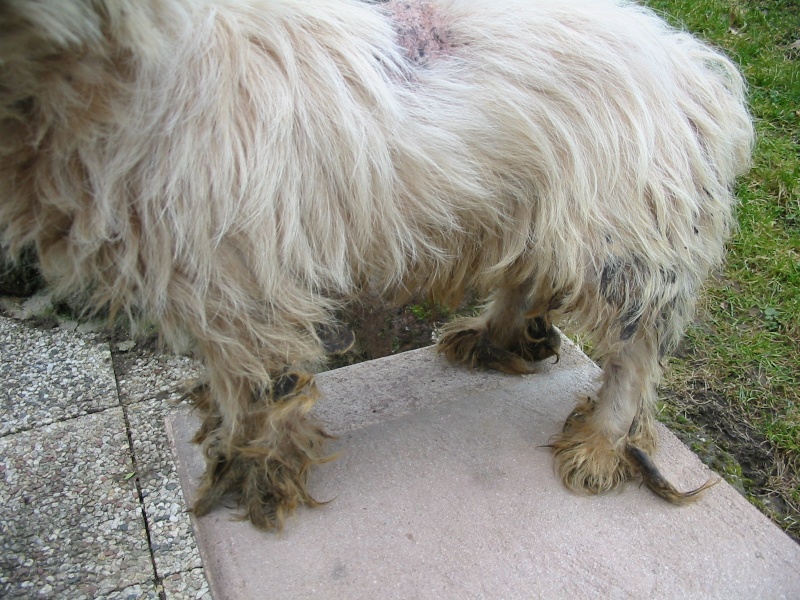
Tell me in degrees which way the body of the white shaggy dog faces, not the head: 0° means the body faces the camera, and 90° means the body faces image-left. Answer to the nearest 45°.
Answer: approximately 90°
